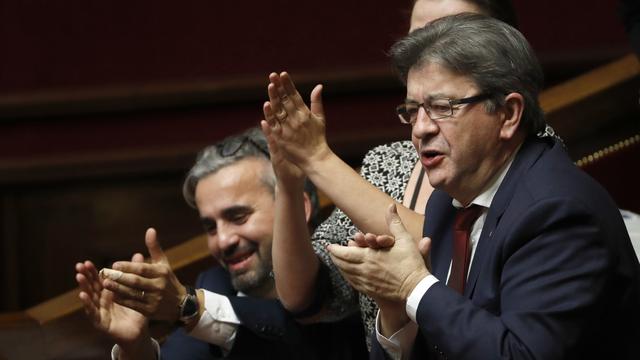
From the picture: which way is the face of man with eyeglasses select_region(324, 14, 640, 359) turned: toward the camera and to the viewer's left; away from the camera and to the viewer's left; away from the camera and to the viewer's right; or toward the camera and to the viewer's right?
toward the camera and to the viewer's left

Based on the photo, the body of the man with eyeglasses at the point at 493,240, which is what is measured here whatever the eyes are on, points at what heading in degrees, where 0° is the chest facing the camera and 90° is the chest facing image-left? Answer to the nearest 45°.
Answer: approximately 45°
